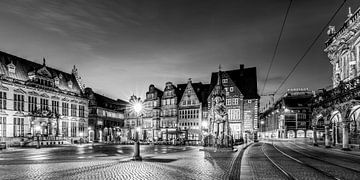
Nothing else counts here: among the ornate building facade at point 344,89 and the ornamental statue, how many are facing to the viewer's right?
0

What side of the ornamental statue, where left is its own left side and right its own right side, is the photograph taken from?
front

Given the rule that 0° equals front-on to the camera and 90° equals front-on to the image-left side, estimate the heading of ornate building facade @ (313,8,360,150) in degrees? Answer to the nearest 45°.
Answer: approximately 45°

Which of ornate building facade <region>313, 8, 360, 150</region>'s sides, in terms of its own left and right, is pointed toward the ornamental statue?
front

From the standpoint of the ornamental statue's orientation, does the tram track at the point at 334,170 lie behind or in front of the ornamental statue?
in front

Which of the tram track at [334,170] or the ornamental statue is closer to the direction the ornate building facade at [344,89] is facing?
the ornamental statue

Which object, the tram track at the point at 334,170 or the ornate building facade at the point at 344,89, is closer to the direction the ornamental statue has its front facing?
the tram track

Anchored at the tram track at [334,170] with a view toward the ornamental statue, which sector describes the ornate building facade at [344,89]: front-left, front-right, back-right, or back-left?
front-right

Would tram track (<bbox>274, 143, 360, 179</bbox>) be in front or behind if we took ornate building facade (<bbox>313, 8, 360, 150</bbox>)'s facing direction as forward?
in front
